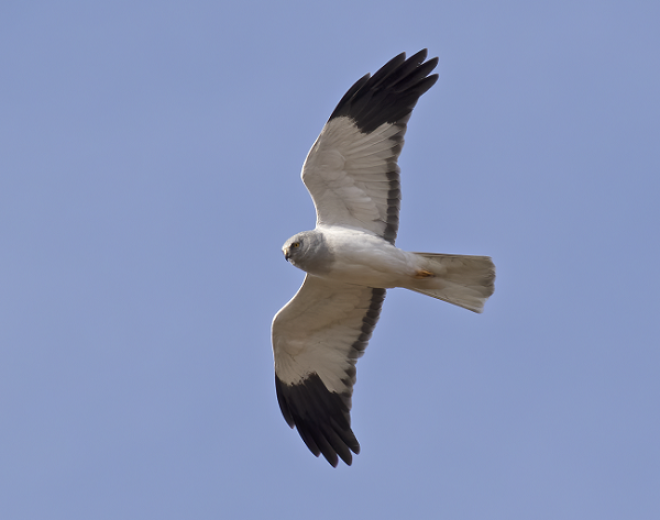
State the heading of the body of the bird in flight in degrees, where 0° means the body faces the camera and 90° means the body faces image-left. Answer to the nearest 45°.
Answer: approximately 90°
